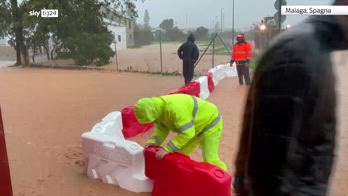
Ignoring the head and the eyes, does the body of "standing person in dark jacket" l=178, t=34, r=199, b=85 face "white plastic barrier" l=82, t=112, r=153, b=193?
no

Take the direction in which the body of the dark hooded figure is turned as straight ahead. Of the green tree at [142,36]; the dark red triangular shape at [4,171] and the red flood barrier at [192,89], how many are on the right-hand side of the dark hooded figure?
0

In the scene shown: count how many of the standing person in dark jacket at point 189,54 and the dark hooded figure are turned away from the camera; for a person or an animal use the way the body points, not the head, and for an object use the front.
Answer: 1
